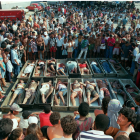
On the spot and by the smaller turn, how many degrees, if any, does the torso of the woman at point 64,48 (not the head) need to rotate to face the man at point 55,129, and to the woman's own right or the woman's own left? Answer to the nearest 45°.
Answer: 0° — they already face them

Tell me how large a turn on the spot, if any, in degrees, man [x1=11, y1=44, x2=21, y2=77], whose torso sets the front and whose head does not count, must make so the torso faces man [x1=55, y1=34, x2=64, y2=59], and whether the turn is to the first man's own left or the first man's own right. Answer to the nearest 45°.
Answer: approximately 45° to the first man's own left

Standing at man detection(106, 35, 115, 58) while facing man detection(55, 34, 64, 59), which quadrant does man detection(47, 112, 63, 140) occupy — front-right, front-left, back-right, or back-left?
front-left

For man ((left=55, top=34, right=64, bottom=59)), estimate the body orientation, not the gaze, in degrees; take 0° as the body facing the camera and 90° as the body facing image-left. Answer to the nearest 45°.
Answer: approximately 0°

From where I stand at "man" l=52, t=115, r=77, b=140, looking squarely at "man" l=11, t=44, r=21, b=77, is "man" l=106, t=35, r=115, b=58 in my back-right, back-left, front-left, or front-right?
front-right

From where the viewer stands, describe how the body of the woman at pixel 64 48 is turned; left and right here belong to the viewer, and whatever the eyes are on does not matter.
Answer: facing the viewer

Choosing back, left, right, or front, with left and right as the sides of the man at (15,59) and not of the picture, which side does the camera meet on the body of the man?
right

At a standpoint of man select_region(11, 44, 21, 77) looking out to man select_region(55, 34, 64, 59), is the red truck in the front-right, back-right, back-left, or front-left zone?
front-left

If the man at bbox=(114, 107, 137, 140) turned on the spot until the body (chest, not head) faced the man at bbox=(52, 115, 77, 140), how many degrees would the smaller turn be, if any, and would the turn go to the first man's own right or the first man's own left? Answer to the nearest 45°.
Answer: approximately 45° to the first man's own left
